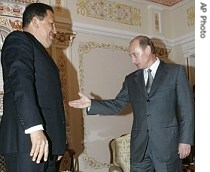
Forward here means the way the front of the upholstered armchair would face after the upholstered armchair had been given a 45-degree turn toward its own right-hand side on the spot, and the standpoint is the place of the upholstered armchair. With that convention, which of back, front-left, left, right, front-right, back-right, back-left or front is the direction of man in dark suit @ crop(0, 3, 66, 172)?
front

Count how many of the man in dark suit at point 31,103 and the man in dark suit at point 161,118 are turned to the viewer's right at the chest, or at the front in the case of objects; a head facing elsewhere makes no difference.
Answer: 1

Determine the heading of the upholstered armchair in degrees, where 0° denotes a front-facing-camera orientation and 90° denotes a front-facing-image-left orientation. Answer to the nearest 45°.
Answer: approximately 315°

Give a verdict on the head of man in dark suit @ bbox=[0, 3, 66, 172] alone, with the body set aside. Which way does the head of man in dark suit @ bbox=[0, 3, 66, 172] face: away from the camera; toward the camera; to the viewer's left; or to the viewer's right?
to the viewer's right

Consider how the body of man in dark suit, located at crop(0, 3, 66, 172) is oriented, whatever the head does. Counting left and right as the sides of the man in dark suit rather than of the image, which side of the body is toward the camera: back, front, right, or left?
right

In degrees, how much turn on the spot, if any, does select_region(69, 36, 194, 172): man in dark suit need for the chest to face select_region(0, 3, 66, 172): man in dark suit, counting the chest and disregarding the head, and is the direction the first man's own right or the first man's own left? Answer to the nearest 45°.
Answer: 0° — they already face them

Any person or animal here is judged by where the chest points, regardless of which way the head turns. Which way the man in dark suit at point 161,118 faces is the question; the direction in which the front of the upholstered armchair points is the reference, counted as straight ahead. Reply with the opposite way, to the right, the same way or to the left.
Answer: to the right

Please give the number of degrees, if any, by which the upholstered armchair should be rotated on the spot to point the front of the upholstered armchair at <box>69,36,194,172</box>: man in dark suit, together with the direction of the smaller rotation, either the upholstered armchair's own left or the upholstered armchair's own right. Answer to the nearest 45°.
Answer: approximately 45° to the upholstered armchair's own right

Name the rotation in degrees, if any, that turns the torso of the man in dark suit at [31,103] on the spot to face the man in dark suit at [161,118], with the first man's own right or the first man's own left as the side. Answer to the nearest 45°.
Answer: approximately 45° to the first man's own left
